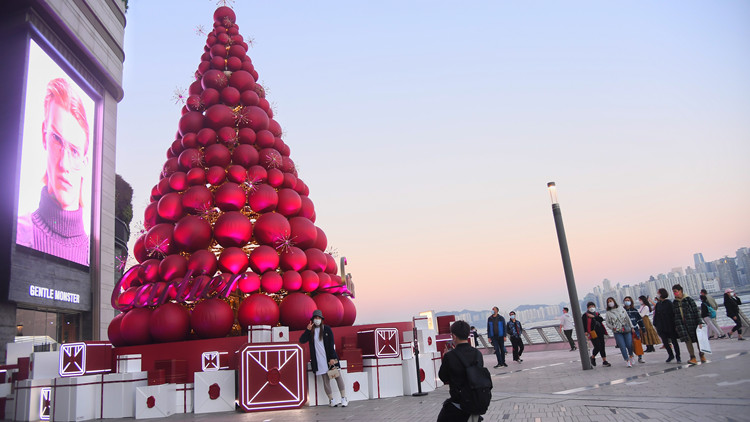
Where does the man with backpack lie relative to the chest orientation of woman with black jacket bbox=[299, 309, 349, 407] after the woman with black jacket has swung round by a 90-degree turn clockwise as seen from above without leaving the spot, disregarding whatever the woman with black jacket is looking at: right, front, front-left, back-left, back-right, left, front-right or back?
left

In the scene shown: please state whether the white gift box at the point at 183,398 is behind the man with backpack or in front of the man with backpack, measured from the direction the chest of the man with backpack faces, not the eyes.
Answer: in front

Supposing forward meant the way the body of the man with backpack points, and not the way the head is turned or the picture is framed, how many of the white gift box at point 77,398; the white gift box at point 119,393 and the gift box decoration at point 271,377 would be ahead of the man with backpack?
3

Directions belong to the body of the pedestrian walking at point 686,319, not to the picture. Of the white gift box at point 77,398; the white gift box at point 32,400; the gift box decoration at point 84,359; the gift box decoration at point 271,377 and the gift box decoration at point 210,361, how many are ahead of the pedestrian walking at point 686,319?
5

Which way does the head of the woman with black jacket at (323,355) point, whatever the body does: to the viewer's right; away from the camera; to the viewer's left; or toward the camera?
toward the camera

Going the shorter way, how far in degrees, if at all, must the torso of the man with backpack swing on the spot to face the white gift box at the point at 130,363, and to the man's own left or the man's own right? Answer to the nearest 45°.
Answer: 0° — they already face it

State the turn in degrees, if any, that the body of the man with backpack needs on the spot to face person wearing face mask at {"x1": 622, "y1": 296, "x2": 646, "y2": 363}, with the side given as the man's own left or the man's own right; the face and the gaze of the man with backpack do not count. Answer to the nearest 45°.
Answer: approximately 90° to the man's own right

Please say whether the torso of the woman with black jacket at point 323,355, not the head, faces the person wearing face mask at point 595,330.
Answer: no

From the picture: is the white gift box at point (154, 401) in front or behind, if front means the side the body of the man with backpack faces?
in front

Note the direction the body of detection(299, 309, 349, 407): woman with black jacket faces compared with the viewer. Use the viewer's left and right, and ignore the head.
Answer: facing the viewer

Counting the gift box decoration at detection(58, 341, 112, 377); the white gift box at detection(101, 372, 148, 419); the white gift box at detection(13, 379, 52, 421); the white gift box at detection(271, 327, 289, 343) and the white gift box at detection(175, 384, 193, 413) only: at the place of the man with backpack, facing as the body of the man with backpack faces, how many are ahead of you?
5

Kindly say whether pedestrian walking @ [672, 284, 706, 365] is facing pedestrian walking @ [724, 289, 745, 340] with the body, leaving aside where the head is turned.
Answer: no

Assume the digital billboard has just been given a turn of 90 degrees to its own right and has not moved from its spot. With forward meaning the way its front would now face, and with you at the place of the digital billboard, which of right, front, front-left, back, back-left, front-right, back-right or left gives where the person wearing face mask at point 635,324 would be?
left

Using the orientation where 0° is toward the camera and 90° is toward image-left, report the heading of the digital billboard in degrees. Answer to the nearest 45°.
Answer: approximately 315°

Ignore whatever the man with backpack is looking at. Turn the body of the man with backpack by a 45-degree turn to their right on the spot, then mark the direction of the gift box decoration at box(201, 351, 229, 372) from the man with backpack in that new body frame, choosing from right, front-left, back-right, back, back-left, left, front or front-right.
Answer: front-left
